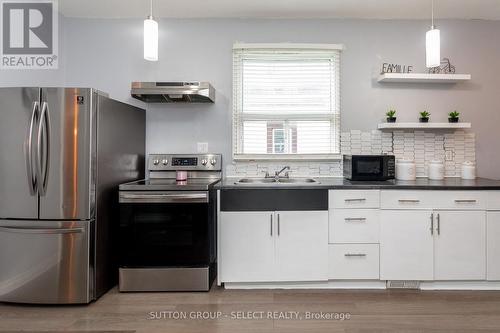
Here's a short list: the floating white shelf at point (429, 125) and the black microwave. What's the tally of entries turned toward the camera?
2

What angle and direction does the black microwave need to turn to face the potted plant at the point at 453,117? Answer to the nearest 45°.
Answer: approximately 135° to its left

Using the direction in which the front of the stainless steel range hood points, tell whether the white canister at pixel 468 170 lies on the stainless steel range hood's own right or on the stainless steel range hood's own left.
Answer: on the stainless steel range hood's own left

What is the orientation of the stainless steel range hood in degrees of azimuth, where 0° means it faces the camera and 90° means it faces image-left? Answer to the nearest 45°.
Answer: approximately 0°

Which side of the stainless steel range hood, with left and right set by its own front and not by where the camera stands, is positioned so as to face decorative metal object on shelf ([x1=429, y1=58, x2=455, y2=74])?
left

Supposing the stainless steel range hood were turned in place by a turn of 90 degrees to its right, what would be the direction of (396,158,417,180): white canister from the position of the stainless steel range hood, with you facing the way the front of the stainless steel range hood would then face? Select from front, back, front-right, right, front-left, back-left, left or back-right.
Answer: back

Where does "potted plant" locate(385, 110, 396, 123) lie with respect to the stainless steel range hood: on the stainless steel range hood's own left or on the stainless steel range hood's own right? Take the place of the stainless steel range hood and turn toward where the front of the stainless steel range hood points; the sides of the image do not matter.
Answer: on the stainless steel range hood's own left
